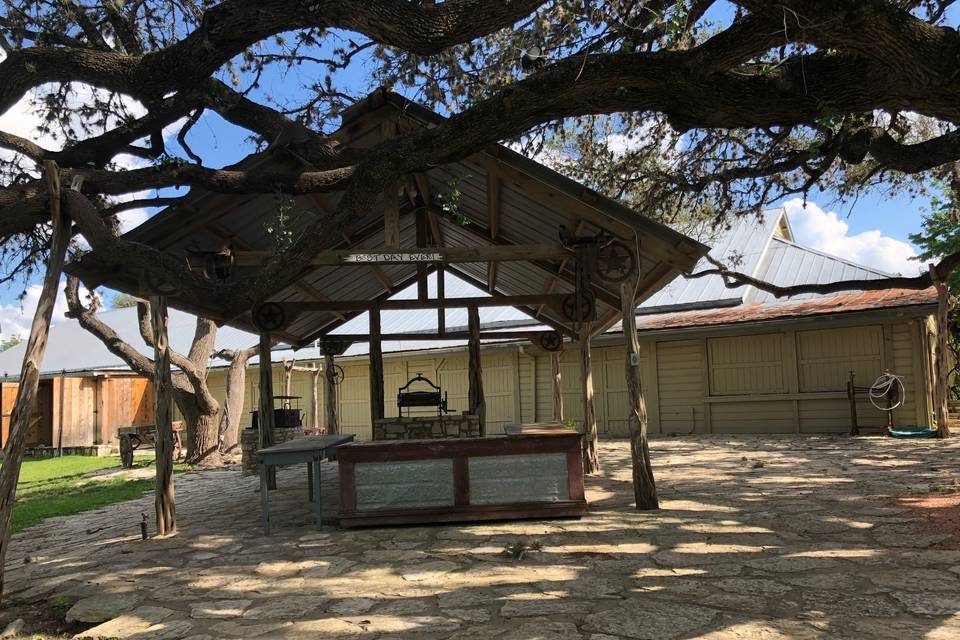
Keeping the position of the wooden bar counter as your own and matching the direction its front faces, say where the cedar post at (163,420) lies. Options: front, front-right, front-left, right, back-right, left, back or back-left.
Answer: right

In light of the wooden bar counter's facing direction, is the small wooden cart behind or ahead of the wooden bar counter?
behind

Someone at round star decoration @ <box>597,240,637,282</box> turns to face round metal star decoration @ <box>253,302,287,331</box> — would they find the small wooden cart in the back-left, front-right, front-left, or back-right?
front-right

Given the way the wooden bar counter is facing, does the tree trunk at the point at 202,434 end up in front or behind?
behind

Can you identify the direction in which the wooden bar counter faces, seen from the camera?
facing the viewer

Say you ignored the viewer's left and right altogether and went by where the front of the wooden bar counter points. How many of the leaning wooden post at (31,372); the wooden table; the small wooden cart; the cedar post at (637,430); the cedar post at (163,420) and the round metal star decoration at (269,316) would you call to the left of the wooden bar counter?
1

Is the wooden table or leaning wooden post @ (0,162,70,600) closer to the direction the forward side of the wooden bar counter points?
the leaning wooden post

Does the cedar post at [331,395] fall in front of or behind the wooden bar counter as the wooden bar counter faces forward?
behind

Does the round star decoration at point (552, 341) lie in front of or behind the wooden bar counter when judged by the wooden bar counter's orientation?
behind

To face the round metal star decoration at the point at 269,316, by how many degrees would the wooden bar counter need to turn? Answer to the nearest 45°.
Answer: approximately 135° to its right

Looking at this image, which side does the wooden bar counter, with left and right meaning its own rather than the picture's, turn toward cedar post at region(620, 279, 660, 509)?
left
